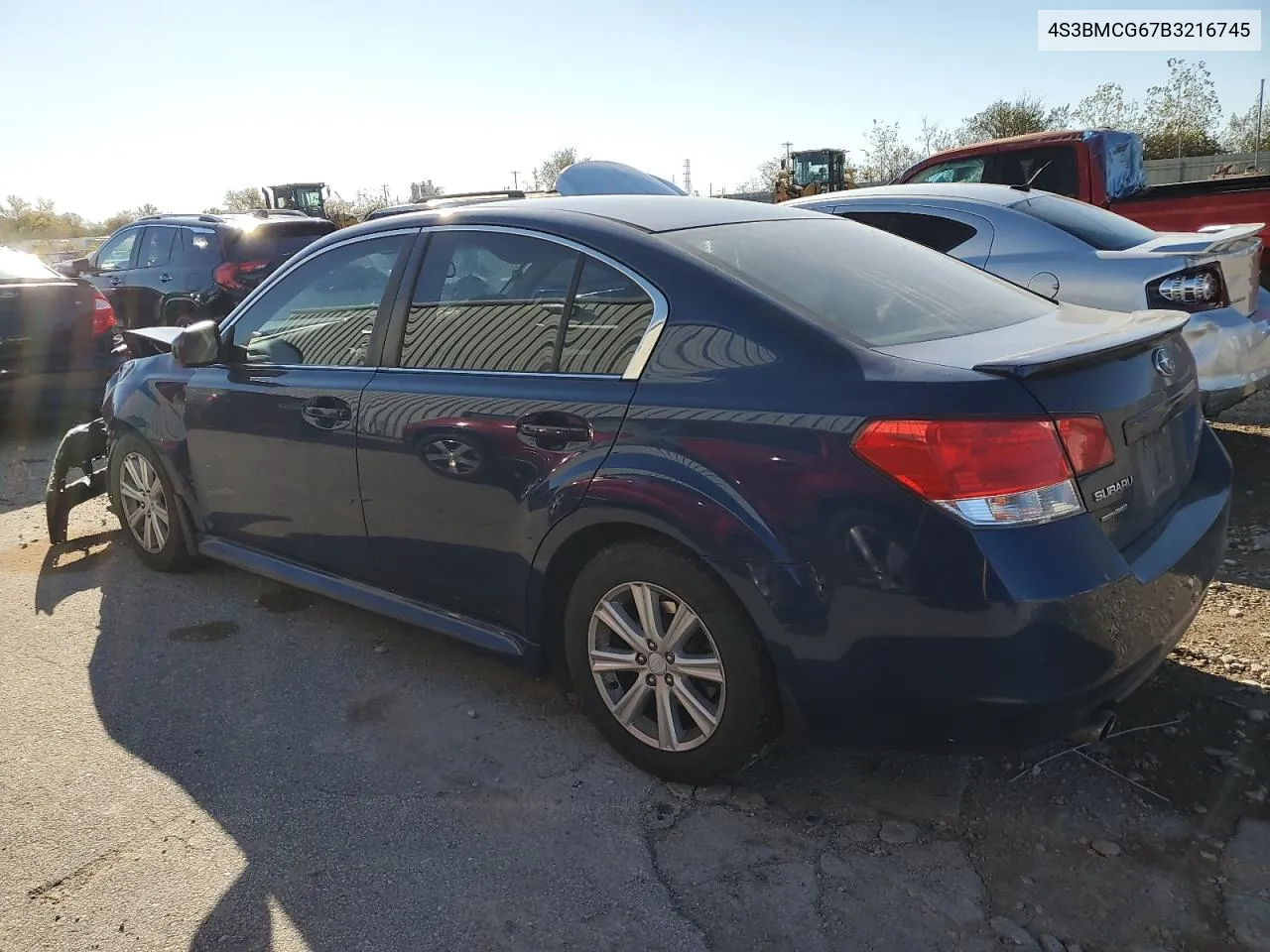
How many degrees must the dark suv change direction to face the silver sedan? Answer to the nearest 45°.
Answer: approximately 180°

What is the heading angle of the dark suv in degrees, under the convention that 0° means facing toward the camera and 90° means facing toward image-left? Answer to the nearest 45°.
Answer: approximately 135°

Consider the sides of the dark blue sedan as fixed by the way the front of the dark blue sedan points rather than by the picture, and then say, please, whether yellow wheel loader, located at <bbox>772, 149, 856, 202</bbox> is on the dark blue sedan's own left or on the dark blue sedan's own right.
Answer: on the dark blue sedan's own right

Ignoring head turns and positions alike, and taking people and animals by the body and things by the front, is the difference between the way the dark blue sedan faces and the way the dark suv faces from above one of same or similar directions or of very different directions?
same or similar directions

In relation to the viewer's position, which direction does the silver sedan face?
facing away from the viewer and to the left of the viewer

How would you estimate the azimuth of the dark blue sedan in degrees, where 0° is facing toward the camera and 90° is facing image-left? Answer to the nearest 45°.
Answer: approximately 135°

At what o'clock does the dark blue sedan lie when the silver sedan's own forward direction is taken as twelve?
The dark blue sedan is roughly at 8 o'clock from the silver sedan.

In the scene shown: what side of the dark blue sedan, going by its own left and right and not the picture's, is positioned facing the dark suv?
front

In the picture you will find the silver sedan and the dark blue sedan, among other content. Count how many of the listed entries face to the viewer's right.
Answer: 0

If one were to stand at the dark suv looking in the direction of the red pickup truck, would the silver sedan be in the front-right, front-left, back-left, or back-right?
front-right

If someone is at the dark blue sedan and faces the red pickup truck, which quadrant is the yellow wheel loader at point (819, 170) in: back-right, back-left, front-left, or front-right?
front-left

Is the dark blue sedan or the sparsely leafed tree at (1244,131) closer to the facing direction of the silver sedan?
the sparsely leafed tree

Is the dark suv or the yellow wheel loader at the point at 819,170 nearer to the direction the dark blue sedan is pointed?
the dark suv

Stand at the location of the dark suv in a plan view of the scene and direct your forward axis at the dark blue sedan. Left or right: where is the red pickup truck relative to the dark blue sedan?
left

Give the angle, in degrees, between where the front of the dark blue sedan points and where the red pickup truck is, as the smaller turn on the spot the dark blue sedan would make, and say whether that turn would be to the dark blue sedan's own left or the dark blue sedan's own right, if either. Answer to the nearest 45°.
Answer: approximately 90° to the dark blue sedan's own right

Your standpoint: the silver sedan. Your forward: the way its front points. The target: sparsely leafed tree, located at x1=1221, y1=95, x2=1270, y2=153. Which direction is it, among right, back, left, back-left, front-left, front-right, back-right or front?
front-right

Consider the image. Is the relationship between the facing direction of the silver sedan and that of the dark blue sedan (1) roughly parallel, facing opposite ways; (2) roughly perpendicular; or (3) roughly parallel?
roughly parallel

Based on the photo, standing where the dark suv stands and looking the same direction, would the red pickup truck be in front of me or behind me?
behind

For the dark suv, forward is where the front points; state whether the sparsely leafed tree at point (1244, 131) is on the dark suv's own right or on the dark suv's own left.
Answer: on the dark suv's own right

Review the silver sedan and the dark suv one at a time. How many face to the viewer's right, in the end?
0
